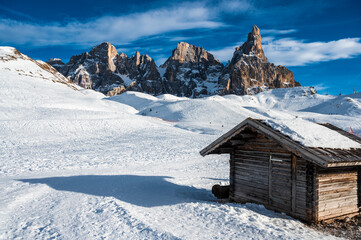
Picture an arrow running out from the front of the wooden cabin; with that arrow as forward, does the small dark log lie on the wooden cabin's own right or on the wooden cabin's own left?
on the wooden cabin's own right

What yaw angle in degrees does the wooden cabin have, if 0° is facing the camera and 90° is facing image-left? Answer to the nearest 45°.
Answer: approximately 45°
